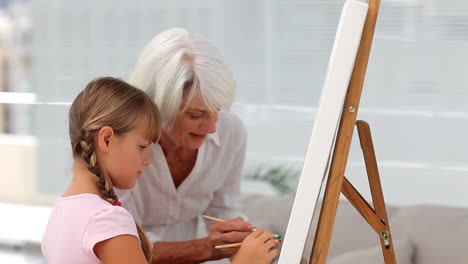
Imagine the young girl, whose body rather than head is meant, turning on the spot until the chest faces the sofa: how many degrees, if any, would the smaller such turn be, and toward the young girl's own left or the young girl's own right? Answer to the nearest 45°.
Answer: approximately 45° to the young girl's own left

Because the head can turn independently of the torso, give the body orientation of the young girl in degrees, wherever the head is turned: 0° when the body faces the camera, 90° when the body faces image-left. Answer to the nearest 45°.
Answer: approximately 270°

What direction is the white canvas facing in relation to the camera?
to the viewer's left

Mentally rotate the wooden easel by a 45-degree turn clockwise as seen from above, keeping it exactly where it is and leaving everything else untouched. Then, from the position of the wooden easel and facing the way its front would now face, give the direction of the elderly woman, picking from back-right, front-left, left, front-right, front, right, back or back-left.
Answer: front

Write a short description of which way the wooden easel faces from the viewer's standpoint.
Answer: facing to the left of the viewer

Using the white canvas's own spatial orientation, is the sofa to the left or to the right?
on its right

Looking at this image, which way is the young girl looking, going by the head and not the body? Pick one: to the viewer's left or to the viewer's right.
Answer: to the viewer's right

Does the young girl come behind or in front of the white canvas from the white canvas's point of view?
in front

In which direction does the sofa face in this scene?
toward the camera

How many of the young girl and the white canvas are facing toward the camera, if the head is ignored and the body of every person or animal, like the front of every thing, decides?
0

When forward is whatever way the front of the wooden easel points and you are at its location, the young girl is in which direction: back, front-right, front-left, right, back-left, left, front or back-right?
front

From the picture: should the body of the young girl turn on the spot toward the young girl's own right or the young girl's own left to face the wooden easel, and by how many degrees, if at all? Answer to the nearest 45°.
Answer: approximately 45° to the young girl's own right

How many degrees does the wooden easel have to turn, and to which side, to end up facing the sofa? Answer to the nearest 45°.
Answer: approximately 90° to its right

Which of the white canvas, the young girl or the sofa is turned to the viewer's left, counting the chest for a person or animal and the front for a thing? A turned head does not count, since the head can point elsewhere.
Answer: the white canvas

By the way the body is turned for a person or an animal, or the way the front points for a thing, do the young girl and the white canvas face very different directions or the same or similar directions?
very different directions
